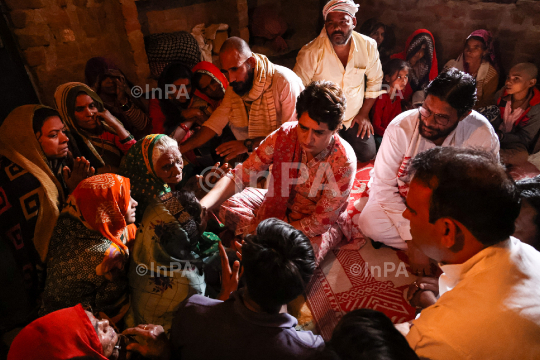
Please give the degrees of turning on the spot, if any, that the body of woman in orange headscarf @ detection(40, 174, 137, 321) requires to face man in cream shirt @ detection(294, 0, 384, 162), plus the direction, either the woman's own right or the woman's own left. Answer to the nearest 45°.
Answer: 0° — they already face them

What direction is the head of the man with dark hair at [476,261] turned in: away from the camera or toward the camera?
away from the camera

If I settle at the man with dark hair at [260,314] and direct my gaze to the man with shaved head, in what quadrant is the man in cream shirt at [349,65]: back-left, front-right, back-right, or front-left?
front-right

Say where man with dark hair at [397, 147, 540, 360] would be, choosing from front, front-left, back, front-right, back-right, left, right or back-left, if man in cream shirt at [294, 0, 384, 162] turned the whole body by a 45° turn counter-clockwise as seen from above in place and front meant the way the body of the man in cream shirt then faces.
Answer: front-right

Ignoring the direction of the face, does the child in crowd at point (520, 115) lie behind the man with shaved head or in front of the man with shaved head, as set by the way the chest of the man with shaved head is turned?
behind

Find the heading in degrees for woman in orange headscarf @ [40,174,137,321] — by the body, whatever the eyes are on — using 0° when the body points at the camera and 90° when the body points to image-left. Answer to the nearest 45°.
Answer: approximately 270°

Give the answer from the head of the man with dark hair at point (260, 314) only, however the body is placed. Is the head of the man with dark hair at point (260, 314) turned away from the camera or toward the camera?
away from the camera

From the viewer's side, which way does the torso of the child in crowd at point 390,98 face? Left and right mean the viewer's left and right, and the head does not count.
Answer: facing the viewer and to the right of the viewer

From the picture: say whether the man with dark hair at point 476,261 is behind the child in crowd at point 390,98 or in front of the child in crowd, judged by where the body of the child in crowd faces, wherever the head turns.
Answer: in front

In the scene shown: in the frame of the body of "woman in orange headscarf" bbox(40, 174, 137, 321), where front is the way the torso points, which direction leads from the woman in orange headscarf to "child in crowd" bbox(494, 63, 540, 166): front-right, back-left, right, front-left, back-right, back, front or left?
front

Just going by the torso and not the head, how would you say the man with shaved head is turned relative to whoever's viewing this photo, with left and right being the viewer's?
facing the viewer and to the left of the viewer

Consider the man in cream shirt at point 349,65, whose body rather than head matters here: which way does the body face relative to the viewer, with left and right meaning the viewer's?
facing the viewer

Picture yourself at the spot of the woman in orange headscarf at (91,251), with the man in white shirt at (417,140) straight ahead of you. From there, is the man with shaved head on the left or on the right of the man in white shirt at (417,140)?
left

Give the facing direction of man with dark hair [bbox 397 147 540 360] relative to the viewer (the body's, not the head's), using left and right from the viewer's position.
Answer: facing away from the viewer and to the left of the viewer

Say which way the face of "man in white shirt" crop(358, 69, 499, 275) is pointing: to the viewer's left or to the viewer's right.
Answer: to the viewer's left
